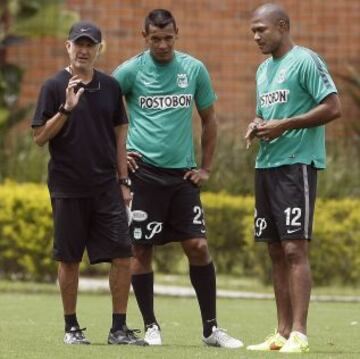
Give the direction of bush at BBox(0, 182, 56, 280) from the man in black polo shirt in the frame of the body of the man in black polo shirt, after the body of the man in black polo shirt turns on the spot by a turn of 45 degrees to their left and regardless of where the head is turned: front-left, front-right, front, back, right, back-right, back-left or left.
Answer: back-left

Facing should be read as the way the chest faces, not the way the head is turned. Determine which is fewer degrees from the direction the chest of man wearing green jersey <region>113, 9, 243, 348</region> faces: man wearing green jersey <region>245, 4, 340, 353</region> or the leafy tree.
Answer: the man wearing green jersey

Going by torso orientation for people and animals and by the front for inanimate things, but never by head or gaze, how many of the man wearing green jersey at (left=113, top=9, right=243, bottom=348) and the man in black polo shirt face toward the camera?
2

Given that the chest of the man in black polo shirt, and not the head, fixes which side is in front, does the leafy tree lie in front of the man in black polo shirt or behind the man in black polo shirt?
behind

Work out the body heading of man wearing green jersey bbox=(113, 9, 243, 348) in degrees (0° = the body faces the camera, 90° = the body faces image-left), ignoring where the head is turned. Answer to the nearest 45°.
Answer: approximately 0°

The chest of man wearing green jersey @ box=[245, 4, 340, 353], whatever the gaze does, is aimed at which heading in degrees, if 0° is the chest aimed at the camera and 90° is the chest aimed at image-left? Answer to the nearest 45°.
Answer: approximately 45°

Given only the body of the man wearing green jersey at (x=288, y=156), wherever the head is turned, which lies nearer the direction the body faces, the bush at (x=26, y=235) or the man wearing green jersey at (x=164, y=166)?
the man wearing green jersey

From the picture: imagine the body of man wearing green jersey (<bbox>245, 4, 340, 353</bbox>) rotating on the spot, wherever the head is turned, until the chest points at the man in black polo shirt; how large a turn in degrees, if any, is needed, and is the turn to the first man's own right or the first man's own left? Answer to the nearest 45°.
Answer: approximately 45° to the first man's own right

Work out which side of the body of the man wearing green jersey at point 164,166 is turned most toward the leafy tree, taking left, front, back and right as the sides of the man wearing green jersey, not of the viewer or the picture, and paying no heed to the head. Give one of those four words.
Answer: back
